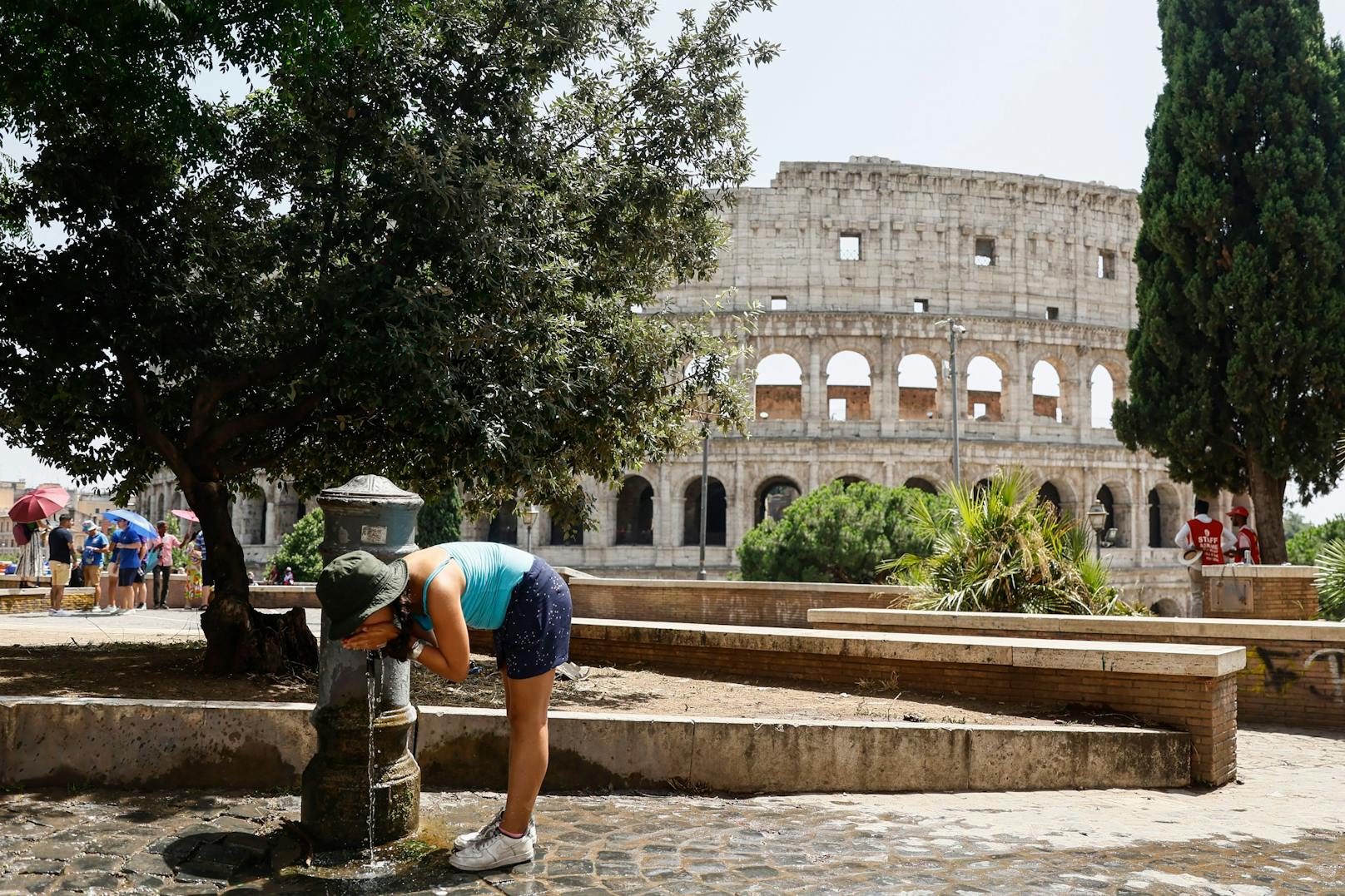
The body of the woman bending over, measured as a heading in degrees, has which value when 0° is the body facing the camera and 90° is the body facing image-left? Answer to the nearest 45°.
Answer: approximately 90°

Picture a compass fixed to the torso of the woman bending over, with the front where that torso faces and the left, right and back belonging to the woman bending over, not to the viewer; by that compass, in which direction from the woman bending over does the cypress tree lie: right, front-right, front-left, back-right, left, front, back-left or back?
back-right

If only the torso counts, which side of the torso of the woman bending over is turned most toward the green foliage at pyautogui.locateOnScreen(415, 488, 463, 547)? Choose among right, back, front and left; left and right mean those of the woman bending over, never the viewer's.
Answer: right

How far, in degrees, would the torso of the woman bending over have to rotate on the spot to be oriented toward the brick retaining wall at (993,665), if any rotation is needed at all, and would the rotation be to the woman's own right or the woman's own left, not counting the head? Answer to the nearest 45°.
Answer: approximately 135° to the woman's own right

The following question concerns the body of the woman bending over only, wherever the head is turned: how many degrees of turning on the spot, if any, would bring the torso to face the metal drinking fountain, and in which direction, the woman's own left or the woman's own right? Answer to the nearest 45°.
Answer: approximately 45° to the woman's own right

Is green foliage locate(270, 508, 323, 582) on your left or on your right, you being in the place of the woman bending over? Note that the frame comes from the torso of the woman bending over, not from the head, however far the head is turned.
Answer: on your right

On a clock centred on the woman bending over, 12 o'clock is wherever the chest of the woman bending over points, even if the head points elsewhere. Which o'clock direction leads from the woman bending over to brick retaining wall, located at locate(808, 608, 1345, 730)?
The brick retaining wall is roughly at 5 o'clock from the woman bending over.

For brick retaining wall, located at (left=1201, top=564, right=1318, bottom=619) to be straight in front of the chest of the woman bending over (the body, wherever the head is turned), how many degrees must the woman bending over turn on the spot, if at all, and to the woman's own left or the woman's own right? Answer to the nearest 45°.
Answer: approximately 135° to the woman's own right

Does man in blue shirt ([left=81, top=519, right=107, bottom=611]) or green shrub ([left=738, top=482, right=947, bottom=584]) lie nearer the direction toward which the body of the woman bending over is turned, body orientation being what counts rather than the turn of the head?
the man in blue shirt

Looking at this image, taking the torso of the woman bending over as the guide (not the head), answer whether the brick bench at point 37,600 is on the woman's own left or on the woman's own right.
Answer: on the woman's own right

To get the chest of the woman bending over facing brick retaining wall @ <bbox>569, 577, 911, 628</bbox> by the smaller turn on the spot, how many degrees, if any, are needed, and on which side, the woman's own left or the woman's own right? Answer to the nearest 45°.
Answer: approximately 90° to the woman's own right

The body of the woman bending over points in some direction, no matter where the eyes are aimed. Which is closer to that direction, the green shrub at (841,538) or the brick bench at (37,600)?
the brick bench
